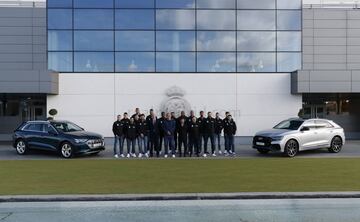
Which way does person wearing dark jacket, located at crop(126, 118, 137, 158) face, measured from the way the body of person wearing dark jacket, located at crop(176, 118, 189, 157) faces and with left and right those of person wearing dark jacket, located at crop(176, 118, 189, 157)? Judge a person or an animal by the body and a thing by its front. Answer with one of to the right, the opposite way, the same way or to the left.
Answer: the same way

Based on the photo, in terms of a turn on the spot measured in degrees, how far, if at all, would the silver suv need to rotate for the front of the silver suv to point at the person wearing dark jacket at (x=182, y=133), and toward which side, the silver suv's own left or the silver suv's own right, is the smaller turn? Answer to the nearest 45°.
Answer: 0° — it already faces them

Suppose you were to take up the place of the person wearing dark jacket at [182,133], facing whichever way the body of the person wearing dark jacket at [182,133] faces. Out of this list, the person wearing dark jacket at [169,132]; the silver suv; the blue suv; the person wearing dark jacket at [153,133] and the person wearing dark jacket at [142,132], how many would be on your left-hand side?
1

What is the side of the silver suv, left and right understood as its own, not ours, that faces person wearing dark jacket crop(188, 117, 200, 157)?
front

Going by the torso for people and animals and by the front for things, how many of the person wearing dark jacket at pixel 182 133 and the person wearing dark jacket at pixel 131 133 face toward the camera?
2

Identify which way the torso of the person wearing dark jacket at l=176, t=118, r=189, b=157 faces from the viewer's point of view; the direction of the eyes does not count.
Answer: toward the camera

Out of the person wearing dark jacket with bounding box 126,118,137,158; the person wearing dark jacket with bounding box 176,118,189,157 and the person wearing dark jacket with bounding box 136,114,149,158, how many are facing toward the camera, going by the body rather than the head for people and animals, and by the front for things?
3

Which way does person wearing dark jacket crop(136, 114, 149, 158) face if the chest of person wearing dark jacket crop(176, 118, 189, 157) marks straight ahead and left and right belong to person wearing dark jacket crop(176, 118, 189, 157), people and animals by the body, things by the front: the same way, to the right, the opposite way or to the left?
the same way

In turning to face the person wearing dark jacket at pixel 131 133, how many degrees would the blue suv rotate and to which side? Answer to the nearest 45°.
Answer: approximately 45° to its left

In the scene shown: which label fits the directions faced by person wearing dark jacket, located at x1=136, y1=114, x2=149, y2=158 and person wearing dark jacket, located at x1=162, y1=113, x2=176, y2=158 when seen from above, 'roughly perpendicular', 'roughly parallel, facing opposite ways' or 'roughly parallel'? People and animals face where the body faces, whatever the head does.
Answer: roughly parallel

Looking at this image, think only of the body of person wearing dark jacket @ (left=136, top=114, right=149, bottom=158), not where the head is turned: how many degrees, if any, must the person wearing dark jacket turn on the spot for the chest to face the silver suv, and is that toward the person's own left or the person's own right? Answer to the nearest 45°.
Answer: approximately 90° to the person's own left

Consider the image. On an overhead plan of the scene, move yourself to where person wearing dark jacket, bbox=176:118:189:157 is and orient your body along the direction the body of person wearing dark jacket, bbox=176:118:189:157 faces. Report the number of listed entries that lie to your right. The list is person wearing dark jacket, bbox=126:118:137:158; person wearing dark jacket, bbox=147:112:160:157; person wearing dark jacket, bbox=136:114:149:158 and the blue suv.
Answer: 4

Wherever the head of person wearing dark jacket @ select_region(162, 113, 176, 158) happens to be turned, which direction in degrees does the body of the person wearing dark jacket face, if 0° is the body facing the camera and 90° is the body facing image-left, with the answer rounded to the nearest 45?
approximately 0°

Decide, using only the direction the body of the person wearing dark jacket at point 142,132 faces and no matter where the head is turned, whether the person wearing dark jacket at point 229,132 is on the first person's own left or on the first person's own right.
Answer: on the first person's own left

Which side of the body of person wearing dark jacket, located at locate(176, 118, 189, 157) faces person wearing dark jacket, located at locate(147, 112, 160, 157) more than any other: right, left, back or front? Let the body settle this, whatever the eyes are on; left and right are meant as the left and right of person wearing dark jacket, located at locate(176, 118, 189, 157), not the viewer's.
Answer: right

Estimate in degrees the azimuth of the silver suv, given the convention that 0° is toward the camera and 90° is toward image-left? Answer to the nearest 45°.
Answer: approximately 45°

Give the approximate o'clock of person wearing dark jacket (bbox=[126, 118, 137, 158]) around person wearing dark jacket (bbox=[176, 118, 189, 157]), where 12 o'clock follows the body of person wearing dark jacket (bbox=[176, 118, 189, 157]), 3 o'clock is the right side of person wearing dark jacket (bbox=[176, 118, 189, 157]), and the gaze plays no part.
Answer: person wearing dark jacket (bbox=[126, 118, 137, 158]) is roughly at 3 o'clock from person wearing dark jacket (bbox=[176, 118, 189, 157]).
